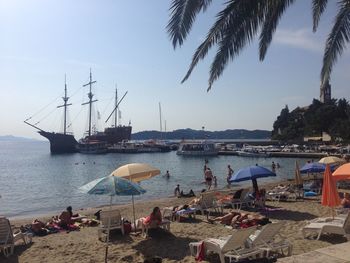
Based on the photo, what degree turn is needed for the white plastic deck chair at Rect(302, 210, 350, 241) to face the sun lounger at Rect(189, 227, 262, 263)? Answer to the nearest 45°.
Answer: approximately 45° to its left

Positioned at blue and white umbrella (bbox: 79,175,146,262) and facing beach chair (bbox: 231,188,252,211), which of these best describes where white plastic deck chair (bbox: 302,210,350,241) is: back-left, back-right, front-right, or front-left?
front-right

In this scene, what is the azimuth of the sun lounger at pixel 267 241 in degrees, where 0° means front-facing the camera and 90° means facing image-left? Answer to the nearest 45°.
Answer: approximately 135°

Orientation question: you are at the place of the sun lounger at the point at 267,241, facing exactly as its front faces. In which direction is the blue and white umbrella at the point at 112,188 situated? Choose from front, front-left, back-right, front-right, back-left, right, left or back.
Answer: front-left

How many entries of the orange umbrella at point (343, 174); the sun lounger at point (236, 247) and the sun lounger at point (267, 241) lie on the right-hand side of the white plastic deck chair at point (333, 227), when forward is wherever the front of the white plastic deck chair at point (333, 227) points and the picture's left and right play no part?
1

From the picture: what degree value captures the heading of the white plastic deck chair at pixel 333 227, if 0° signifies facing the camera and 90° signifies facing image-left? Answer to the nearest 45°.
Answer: approximately 90°

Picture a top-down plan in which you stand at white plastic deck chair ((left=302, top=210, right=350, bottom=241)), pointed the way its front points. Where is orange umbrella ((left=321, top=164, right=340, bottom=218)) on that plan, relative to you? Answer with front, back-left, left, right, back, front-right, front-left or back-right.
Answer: right

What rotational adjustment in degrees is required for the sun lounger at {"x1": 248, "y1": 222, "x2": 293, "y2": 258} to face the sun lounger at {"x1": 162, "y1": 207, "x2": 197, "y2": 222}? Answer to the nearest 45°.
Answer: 0° — it already faces it

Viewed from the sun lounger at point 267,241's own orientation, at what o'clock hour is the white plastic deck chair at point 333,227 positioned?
The white plastic deck chair is roughly at 3 o'clock from the sun lounger.

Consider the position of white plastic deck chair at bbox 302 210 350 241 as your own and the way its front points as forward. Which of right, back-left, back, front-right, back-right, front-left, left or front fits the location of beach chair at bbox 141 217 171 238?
front

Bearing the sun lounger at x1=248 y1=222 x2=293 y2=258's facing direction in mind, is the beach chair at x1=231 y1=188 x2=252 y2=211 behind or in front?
in front

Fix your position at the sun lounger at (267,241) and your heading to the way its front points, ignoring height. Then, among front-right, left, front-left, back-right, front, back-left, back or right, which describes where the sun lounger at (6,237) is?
front-left

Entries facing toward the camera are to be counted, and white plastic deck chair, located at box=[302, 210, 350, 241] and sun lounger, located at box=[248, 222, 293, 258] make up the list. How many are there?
0

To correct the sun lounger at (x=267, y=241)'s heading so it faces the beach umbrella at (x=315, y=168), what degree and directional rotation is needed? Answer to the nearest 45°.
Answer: approximately 45° to its right

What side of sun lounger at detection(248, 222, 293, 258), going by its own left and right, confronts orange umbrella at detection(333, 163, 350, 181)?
right

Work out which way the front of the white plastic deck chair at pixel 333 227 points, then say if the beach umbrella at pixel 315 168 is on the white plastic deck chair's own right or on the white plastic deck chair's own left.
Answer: on the white plastic deck chair's own right
